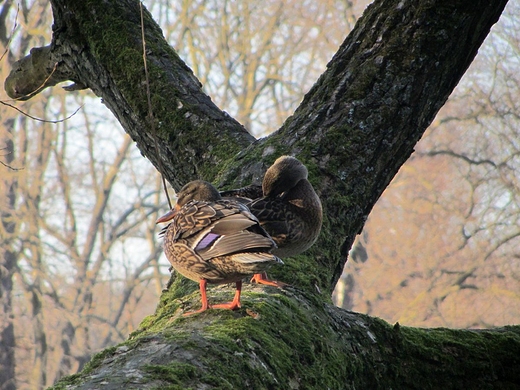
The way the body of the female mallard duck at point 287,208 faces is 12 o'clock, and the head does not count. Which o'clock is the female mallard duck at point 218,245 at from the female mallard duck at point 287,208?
the female mallard duck at point 218,245 is roughly at 4 o'clock from the female mallard duck at point 287,208.

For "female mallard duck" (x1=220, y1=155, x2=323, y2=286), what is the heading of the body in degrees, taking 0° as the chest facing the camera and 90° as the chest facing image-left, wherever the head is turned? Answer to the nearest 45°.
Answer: approximately 270°
